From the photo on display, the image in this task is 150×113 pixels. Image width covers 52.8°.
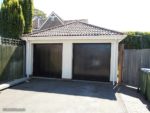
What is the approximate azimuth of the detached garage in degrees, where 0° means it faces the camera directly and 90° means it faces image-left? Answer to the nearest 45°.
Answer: approximately 0°

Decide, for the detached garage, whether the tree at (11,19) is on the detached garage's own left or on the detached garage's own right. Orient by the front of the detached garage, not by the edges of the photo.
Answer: on the detached garage's own right

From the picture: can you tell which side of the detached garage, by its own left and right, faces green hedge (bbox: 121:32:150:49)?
left

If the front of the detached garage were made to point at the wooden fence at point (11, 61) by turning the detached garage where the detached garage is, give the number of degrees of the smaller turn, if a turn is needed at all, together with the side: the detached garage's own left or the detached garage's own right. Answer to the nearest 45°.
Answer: approximately 90° to the detached garage's own right

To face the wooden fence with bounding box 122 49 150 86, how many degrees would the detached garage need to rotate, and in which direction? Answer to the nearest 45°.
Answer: approximately 90° to its left

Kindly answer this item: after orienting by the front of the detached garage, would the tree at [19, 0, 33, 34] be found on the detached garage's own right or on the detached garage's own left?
on the detached garage's own right

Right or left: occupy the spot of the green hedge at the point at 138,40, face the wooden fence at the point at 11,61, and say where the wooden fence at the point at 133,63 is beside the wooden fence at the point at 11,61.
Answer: left
